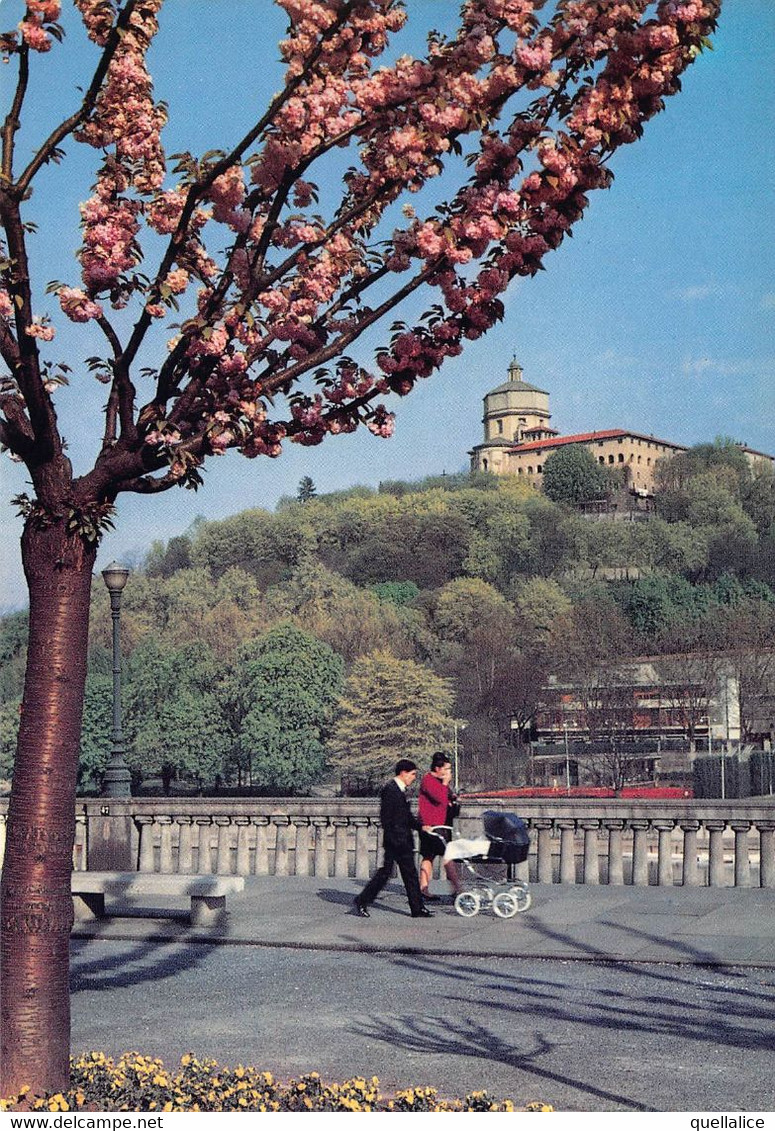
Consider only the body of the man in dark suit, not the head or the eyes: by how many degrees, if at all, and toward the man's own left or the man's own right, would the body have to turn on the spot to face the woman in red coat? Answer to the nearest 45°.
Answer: approximately 45° to the man's own left

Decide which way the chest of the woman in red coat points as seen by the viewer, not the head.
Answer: to the viewer's right

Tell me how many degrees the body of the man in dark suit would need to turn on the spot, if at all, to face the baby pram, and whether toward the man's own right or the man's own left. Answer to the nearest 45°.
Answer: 0° — they already face it

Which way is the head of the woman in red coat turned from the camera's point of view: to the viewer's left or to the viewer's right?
to the viewer's right

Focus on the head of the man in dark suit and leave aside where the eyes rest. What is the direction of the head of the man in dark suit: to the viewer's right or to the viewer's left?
to the viewer's right

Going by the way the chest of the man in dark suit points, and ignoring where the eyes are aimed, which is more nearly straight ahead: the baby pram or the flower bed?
the baby pram

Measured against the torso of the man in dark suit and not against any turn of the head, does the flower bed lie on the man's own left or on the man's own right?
on the man's own right

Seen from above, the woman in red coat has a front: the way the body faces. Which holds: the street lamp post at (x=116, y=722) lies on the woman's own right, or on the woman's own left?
on the woman's own left

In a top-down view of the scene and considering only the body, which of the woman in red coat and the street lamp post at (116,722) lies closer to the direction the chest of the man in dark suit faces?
the woman in red coat

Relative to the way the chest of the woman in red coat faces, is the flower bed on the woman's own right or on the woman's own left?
on the woman's own right

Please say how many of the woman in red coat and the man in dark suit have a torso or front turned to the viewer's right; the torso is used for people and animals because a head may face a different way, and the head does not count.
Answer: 2

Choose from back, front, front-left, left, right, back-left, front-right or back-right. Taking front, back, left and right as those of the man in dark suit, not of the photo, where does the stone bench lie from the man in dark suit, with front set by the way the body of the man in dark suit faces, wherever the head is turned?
back

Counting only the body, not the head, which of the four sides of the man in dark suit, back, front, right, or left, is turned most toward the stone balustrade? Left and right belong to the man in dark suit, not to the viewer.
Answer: left

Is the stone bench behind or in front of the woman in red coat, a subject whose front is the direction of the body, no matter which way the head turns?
behind

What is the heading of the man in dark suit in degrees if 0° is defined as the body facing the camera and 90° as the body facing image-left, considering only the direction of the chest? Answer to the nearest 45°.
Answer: approximately 270°
